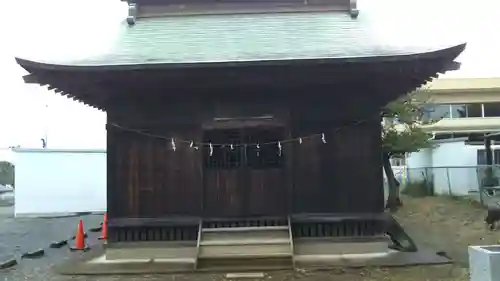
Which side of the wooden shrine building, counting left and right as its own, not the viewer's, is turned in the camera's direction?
front

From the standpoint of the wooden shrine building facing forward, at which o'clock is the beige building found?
The beige building is roughly at 7 o'clock from the wooden shrine building.

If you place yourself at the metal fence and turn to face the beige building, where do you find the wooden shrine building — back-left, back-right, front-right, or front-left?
back-left

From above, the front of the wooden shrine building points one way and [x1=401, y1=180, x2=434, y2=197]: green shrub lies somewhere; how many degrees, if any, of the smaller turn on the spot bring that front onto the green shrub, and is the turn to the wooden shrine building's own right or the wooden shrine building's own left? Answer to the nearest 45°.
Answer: approximately 135° to the wooden shrine building's own left

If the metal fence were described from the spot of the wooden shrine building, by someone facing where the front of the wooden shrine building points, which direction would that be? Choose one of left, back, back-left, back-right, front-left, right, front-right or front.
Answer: back-left
